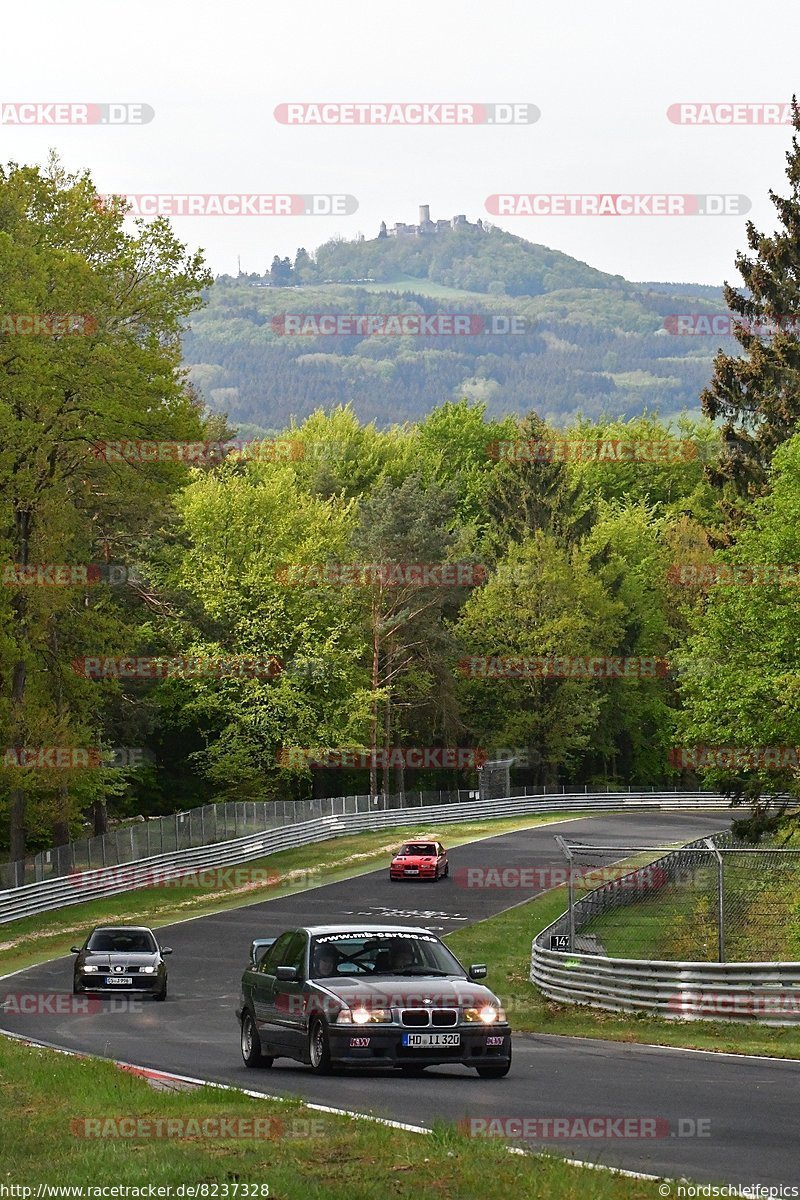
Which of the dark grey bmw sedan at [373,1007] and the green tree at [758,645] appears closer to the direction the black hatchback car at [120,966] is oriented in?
the dark grey bmw sedan

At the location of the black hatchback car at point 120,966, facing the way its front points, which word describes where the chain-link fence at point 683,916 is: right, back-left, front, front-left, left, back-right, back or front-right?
left

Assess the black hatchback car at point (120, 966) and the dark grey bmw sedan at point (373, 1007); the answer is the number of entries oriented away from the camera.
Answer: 0

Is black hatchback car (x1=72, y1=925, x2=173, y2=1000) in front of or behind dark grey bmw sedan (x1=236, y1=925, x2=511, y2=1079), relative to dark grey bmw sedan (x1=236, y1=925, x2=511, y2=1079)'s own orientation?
behind

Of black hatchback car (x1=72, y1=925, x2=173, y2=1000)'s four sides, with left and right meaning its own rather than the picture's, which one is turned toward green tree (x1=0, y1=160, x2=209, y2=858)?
back

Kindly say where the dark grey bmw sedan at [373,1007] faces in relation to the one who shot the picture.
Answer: facing the viewer and to the right of the viewer

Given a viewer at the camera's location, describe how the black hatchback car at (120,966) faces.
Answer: facing the viewer

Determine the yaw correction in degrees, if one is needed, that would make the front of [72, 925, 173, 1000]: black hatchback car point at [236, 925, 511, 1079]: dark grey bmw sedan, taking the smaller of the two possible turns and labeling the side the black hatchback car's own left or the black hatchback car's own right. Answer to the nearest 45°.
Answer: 0° — it already faces it

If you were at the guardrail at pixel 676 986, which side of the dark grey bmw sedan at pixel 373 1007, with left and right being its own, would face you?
left

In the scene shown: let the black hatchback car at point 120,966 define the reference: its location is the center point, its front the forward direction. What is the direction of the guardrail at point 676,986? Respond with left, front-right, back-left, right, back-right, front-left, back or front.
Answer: front-left
